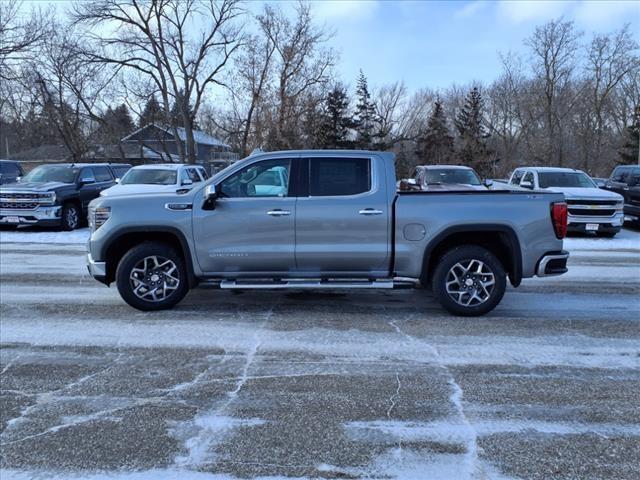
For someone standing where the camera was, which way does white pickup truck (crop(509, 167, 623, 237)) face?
facing the viewer and to the right of the viewer

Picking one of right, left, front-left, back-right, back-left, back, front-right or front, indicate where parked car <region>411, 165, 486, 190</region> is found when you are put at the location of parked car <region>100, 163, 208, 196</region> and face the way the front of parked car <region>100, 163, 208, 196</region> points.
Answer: back-left

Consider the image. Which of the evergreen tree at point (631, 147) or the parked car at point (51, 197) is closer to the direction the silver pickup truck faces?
the parked car

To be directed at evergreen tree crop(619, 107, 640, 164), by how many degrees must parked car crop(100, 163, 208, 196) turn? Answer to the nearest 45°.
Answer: approximately 180°

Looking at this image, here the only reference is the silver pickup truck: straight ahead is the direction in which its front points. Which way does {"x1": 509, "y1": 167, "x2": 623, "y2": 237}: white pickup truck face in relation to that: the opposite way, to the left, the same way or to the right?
to the left

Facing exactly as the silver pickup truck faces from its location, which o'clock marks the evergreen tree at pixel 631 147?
The evergreen tree is roughly at 4 o'clock from the silver pickup truck.

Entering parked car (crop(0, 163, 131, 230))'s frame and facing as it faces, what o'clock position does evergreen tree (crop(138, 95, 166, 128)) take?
The evergreen tree is roughly at 5 o'clock from the parked car.

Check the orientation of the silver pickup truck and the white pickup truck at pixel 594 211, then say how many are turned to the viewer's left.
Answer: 1

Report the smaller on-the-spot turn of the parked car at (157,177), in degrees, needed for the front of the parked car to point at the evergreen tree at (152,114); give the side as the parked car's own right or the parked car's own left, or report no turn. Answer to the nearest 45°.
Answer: approximately 135° to the parked car's own right

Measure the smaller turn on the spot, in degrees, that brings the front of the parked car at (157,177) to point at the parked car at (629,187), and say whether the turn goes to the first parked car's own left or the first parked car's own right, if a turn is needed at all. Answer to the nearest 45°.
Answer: approximately 135° to the first parked car's own left

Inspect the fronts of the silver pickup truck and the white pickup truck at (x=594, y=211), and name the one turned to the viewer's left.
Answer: the silver pickup truck

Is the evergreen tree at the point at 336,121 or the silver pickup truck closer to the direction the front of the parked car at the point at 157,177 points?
the silver pickup truck

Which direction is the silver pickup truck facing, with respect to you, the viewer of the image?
facing to the left of the viewer

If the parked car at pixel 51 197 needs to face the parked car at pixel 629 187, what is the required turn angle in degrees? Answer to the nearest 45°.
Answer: approximately 135° to its left

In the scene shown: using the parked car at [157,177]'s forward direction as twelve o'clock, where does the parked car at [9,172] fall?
the parked car at [9,172] is roughly at 3 o'clock from the parked car at [157,177].

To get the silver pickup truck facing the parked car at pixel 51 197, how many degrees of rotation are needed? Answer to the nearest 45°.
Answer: approximately 45° to its right

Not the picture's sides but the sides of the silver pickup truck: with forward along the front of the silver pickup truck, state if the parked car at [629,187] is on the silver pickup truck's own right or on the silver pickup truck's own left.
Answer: on the silver pickup truck's own right
